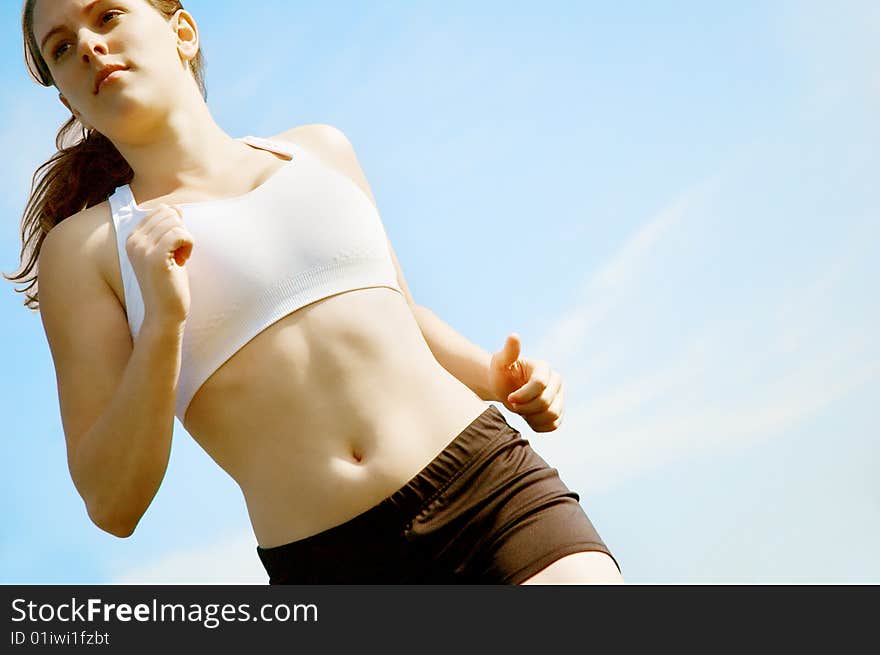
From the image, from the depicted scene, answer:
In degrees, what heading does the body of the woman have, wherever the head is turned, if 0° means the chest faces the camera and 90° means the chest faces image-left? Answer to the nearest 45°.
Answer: approximately 0°

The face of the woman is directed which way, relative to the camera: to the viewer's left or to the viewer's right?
to the viewer's left
